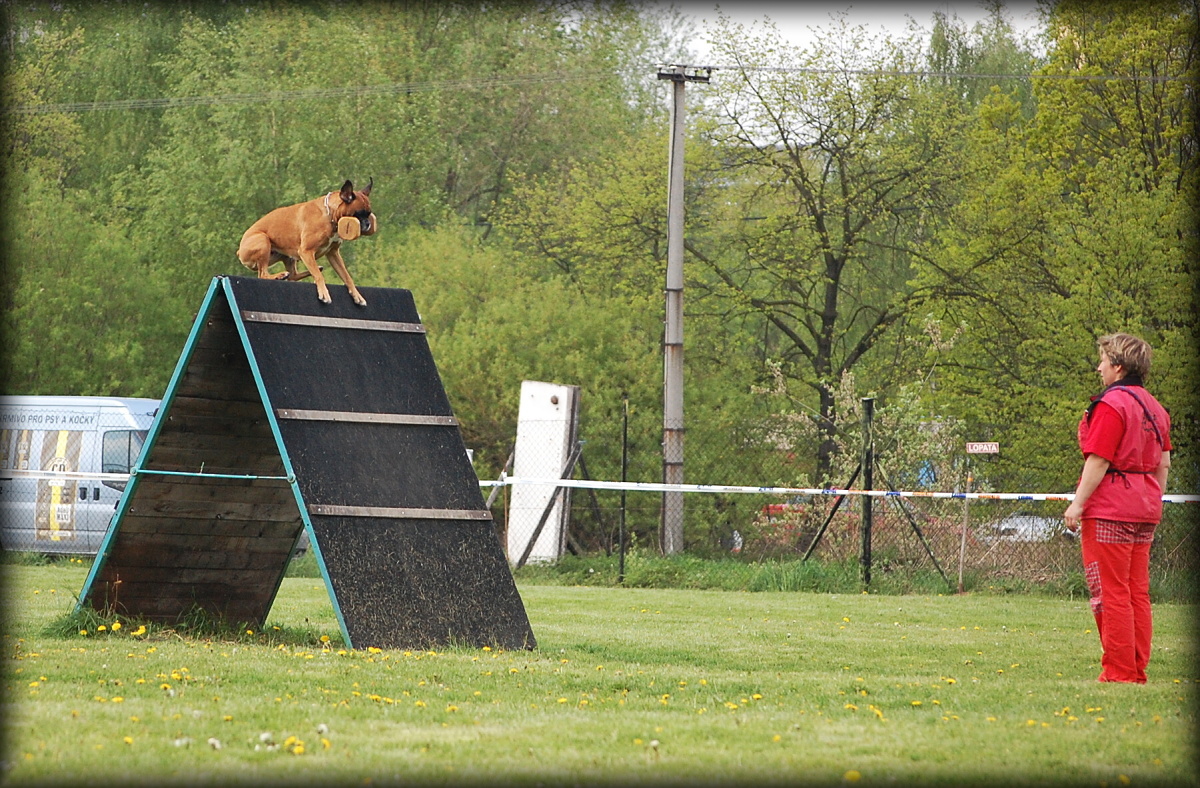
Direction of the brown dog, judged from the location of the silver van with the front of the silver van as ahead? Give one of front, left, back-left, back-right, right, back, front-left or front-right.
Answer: right

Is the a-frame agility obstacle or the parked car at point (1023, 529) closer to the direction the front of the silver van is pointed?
the parked car

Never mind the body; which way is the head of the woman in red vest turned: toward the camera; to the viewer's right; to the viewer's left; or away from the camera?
to the viewer's left

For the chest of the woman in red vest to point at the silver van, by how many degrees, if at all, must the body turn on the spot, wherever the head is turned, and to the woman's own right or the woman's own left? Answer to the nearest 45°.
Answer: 0° — they already face it

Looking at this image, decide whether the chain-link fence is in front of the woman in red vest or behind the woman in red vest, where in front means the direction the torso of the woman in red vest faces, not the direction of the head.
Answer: in front

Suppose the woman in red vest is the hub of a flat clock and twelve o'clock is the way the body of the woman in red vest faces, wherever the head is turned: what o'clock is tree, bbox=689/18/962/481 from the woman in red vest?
The tree is roughly at 1 o'clock from the woman in red vest.

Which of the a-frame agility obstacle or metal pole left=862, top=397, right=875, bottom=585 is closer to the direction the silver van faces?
the metal pole

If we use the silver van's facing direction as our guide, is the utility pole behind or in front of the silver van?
in front

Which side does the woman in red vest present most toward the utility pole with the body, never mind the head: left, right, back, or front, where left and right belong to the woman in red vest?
front

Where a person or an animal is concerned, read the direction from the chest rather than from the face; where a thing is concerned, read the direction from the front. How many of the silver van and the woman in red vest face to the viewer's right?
1

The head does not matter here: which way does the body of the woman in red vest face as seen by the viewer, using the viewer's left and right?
facing away from the viewer and to the left of the viewer

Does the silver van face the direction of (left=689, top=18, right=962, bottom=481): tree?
yes

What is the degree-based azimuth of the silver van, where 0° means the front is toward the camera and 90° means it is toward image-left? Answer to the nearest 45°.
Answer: approximately 270°

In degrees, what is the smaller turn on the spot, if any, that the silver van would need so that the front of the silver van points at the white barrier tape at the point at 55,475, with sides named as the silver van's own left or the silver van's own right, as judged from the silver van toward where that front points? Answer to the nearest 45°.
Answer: approximately 90° to the silver van's own right

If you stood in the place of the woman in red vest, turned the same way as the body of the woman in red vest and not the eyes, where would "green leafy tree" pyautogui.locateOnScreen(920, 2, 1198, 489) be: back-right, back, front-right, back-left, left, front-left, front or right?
front-right
